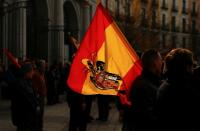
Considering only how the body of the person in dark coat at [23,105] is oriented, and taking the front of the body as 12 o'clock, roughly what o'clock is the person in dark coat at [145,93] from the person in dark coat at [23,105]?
the person in dark coat at [145,93] is roughly at 2 o'clock from the person in dark coat at [23,105].

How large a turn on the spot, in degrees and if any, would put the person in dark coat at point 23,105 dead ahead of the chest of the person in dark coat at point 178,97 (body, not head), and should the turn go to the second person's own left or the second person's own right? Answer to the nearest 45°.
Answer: approximately 90° to the second person's own left
